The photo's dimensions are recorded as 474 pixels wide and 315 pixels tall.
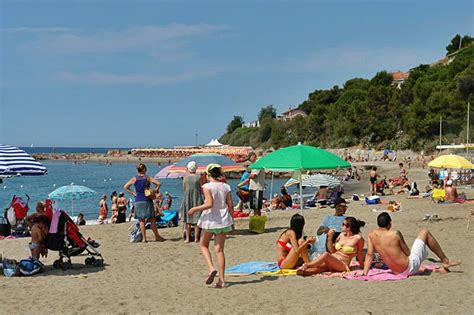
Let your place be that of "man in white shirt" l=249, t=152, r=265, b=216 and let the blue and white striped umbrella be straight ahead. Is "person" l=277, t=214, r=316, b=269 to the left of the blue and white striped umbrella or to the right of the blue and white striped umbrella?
left

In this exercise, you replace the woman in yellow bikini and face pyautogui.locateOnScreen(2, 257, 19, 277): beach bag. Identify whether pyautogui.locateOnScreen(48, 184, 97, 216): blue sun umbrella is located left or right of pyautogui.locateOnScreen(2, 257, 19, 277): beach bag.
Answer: right

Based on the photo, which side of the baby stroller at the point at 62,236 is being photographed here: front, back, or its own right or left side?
right

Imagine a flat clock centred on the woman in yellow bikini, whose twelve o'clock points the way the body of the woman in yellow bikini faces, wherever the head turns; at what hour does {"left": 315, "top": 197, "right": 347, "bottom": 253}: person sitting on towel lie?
The person sitting on towel is roughly at 4 o'clock from the woman in yellow bikini.

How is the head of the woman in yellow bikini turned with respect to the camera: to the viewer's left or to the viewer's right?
to the viewer's left
